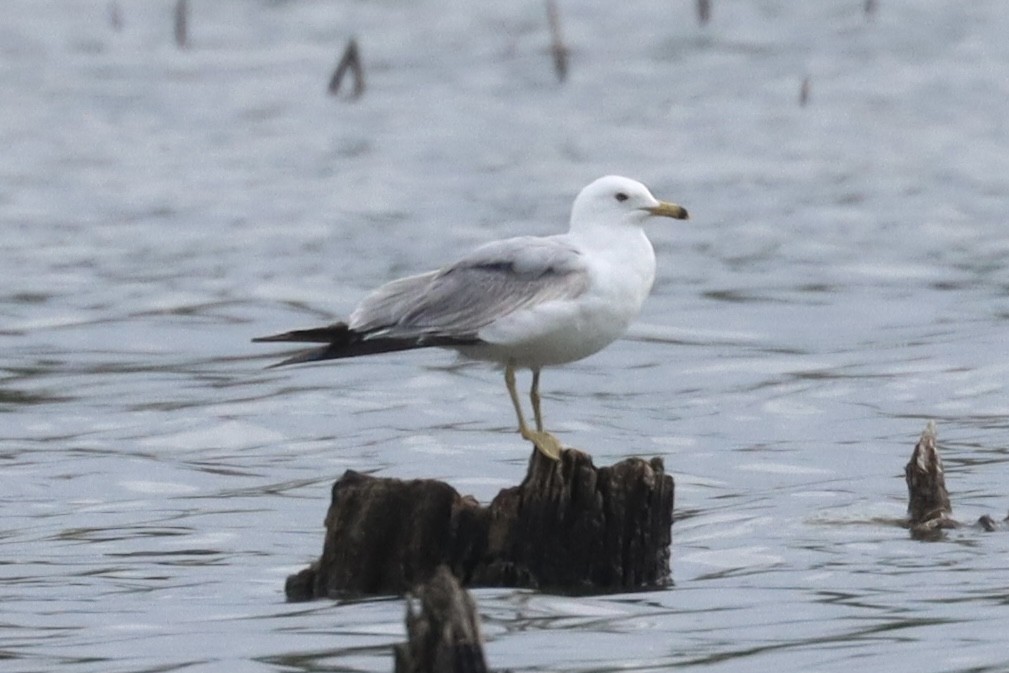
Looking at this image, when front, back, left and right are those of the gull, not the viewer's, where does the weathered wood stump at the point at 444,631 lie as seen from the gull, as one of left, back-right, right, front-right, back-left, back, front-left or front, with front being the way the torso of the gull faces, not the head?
right

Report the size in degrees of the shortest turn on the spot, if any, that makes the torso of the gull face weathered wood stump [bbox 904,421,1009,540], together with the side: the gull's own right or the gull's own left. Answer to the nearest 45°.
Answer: approximately 45° to the gull's own left

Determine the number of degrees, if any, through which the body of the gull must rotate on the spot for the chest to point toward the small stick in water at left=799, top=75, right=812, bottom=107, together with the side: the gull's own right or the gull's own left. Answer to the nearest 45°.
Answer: approximately 90° to the gull's own left

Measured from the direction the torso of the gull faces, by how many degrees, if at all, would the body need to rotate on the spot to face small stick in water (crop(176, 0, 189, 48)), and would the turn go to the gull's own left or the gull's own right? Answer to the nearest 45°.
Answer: approximately 90° to the gull's own left

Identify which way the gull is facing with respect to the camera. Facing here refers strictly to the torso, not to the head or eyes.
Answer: to the viewer's right

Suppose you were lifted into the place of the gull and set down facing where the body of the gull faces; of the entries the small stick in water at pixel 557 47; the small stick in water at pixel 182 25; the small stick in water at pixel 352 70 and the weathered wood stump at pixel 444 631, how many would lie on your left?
3

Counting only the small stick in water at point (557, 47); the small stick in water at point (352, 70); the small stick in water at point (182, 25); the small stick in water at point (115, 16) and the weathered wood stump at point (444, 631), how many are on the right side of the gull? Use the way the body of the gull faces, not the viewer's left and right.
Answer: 1

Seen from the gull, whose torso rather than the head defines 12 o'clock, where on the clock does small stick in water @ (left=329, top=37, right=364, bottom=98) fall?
The small stick in water is roughly at 9 o'clock from the gull.

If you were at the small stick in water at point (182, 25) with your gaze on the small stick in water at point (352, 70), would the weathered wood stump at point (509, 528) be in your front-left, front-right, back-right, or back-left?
front-right

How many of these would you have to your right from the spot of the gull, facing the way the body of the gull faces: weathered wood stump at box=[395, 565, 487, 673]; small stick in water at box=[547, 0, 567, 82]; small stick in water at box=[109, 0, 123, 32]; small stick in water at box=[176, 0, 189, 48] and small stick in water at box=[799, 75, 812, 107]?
1

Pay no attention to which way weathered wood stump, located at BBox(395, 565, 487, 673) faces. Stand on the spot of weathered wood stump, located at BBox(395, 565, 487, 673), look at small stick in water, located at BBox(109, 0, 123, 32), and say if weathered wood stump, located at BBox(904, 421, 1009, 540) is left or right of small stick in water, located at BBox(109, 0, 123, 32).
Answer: right

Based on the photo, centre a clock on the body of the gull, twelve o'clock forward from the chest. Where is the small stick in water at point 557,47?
The small stick in water is roughly at 9 o'clock from the gull.

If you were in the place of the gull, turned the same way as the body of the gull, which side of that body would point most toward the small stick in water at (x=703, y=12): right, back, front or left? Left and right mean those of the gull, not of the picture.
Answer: left

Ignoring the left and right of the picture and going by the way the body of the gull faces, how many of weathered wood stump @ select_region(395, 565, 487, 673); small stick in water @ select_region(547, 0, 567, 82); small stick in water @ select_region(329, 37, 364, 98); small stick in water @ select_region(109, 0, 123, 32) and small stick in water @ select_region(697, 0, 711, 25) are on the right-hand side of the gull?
1

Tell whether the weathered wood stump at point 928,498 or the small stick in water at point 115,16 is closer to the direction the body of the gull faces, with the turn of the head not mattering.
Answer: the weathered wood stump
